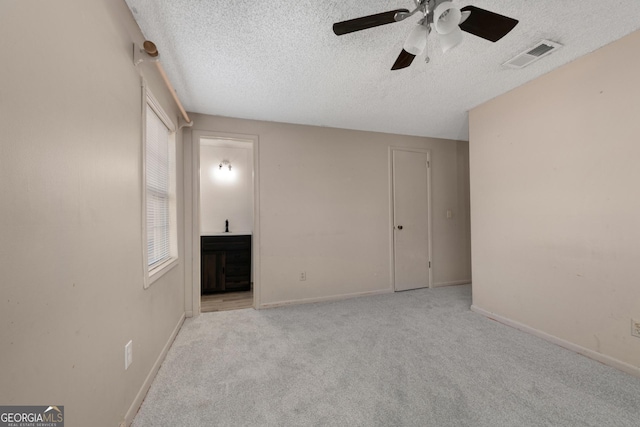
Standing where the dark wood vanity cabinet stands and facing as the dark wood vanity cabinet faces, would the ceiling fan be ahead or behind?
ahead

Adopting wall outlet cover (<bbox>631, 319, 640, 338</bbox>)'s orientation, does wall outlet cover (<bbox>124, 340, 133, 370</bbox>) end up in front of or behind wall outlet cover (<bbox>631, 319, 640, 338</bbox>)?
in front

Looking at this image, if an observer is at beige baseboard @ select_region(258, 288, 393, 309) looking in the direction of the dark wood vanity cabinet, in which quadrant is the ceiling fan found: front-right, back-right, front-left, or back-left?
back-left

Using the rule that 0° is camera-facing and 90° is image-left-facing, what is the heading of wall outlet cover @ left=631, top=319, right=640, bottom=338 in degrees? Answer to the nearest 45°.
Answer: approximately 45°

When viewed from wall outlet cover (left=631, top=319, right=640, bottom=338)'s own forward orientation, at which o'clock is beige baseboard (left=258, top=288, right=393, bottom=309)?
The beige baseboard is roughly at 1 o'clock from the wall outlet cover.

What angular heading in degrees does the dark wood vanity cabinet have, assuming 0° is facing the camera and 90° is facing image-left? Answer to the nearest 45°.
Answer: approximately 0°

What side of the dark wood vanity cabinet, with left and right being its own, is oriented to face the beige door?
left

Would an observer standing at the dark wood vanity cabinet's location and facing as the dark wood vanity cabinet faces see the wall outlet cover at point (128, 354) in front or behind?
in front

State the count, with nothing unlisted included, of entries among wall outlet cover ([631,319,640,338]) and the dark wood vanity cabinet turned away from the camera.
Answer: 0
